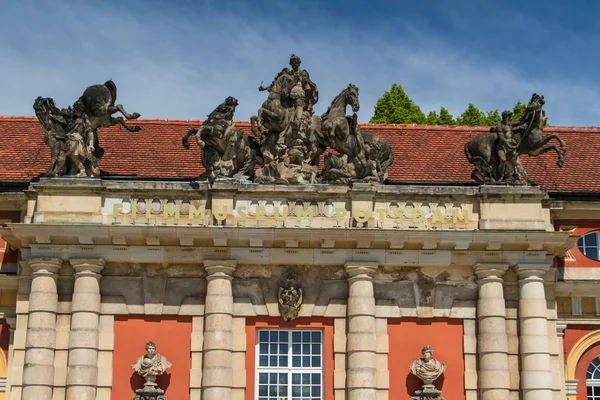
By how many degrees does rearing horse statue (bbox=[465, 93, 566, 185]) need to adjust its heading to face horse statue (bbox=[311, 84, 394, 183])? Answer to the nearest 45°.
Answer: approximately 180°

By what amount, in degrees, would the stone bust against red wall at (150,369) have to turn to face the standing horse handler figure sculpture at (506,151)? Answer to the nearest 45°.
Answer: approximately 90° to its left

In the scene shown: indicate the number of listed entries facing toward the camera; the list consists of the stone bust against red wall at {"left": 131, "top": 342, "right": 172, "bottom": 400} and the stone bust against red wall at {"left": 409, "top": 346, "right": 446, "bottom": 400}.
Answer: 2

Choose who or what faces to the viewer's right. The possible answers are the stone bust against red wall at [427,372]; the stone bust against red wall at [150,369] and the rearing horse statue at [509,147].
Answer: the rearing horse statue

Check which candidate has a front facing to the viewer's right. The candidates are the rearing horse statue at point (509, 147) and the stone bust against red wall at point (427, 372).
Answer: the rearing horse statue

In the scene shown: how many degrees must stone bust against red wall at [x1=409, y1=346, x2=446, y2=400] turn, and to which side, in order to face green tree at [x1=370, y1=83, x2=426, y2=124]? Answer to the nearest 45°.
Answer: approximately 180°

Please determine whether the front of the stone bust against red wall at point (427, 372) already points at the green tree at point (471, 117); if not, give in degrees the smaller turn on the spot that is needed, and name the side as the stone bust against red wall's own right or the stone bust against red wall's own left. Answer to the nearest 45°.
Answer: approximately 180°

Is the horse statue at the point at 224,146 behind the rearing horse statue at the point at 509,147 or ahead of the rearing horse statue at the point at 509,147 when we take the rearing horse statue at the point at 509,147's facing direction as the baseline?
behind

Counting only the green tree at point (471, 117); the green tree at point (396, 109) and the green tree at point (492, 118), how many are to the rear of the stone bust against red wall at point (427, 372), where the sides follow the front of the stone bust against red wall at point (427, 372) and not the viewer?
3

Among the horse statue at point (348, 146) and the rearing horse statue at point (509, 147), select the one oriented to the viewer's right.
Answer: the rearing horse statue
